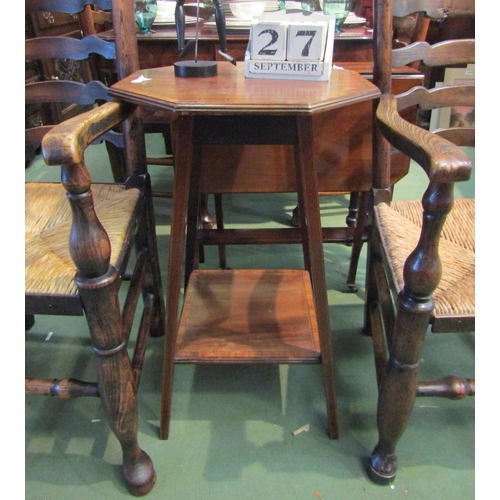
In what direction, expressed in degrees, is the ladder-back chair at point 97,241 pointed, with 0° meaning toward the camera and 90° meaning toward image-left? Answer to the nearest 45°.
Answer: approximately 0°
